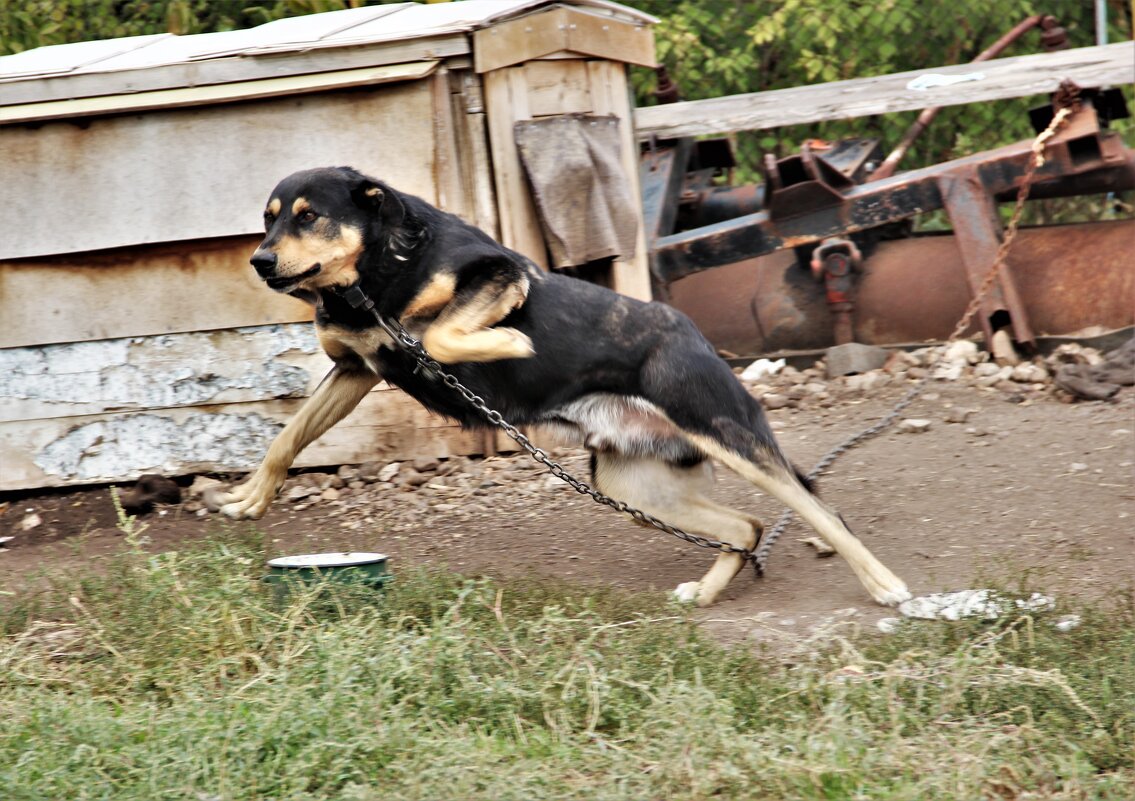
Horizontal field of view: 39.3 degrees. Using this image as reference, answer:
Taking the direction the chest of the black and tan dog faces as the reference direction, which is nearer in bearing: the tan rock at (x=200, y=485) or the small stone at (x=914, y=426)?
the tan rock

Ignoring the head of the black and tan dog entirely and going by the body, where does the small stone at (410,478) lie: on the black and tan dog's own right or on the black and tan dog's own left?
on the black and tan dog's own right

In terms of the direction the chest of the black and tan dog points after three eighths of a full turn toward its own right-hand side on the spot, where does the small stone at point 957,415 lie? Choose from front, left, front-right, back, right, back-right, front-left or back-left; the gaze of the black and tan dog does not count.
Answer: front

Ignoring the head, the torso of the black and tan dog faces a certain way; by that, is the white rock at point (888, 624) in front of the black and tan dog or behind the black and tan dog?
behind

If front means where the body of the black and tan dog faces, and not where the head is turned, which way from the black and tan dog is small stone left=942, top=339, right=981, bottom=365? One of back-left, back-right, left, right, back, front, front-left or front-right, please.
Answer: back-right

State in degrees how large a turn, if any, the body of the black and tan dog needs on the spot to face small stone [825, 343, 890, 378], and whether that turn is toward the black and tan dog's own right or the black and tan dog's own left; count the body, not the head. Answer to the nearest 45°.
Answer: approximately 135° to the black and tan dog's own right

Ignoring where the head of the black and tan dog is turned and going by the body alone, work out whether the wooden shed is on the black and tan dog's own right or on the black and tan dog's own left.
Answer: on the black and tan dog's own right

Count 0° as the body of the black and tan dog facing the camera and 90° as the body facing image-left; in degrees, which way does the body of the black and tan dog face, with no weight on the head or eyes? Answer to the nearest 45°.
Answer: approximately 90°

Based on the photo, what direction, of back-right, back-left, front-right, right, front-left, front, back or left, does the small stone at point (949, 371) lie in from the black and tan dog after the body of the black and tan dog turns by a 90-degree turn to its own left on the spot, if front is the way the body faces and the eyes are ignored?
back-left

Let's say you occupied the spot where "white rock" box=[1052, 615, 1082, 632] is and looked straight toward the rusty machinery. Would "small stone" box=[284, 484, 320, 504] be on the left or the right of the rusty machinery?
left

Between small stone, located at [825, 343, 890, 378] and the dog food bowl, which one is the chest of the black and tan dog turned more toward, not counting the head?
the dog food bowl

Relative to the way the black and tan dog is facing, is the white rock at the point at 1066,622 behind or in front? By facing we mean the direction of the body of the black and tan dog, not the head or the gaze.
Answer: behind
